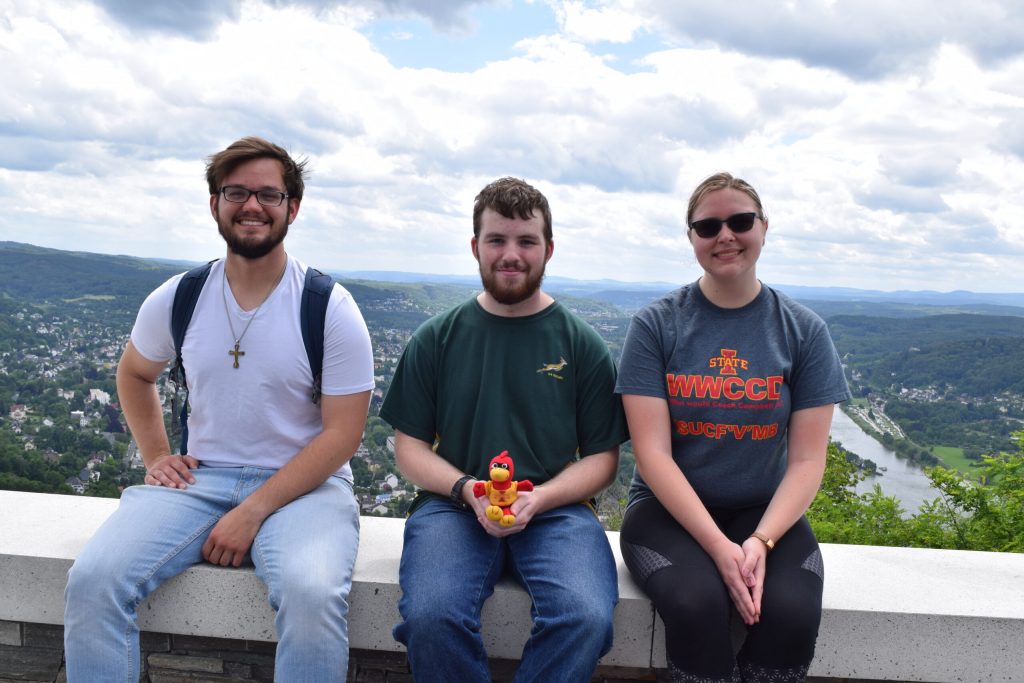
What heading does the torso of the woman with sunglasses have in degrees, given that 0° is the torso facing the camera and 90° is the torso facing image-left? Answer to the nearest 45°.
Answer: approximately 0°

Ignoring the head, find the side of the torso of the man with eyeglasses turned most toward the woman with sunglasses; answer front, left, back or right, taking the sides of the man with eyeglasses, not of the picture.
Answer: left

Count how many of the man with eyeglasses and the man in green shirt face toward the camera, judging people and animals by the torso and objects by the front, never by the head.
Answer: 2

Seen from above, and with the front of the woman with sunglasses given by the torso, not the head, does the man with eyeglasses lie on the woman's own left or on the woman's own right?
on the woman's own right
